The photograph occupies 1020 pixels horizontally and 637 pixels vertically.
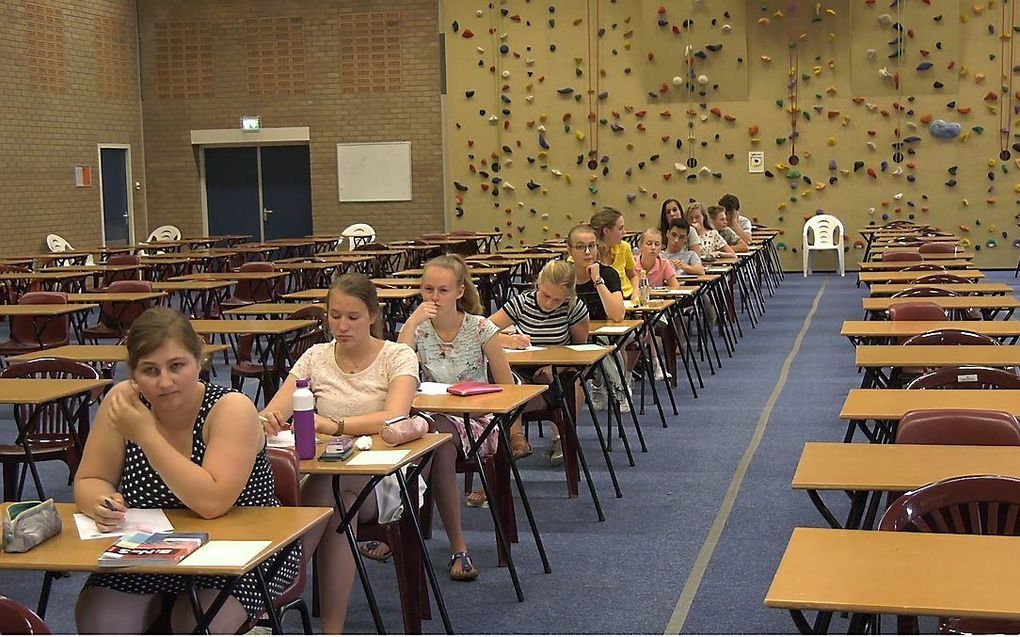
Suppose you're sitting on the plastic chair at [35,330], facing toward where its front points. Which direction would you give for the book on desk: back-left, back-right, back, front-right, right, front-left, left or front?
front-left

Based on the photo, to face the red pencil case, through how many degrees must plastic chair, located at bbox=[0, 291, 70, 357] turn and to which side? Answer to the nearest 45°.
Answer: approximately 45° to its left

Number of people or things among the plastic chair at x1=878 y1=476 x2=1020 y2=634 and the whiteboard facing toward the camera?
2

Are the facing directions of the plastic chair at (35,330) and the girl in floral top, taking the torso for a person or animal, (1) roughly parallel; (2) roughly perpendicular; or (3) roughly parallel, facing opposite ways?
roughly parallel

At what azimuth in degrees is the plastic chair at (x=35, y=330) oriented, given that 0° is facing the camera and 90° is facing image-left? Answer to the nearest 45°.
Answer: approximately 45°

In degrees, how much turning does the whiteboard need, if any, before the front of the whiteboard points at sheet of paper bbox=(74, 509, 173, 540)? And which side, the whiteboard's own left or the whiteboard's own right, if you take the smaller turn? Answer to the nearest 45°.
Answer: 0° — it already faces it

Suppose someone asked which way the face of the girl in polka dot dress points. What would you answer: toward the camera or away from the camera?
toward the camera

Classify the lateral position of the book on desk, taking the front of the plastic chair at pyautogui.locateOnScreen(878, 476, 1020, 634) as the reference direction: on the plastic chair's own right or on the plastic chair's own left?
on the plastic chair's own right

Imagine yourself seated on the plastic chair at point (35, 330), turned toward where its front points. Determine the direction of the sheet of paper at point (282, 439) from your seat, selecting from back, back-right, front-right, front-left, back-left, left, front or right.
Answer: front-left

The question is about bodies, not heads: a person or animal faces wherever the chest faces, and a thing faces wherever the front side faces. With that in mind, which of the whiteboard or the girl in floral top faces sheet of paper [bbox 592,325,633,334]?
the whiteboard

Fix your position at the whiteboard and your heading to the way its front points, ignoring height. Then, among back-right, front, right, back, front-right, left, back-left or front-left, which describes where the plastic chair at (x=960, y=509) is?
front

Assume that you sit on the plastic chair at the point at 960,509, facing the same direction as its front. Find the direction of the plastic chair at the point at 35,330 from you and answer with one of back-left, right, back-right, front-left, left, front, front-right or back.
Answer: back-right

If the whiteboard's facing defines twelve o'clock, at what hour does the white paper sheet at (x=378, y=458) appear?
The white paper sheet is roughly at 12 o'clock from the whiteboard.

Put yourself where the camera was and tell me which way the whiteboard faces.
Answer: facing the viewer
